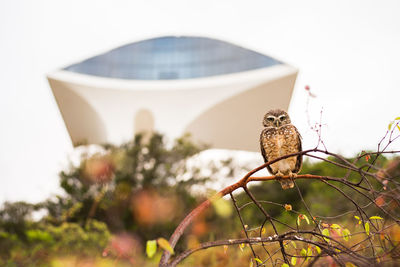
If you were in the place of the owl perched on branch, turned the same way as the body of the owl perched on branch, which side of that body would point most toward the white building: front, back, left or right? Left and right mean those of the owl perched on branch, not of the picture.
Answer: back

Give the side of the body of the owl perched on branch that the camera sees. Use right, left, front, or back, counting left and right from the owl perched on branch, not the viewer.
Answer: front
